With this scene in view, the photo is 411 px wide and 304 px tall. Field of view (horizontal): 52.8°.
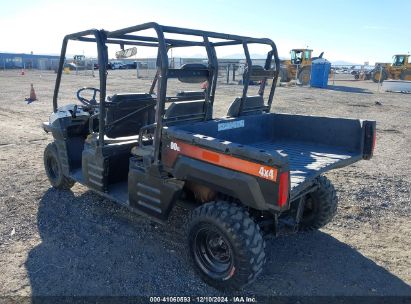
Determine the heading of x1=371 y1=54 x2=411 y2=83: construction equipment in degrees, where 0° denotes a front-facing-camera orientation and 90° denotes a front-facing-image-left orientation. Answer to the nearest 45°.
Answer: approximately 90°

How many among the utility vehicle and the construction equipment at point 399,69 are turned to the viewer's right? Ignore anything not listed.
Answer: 0

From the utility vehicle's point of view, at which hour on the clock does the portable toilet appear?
The portable toilet is roughly at 2 o'clock from the utility vehicle.

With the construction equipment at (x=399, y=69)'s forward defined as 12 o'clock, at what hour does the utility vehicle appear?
The utility vehicle is roughly at 9 o'clock from the construction equipment.

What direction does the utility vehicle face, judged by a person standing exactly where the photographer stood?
facing away from the viewer and to the left of the viewer

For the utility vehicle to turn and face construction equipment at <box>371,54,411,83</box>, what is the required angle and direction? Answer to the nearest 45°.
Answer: approximately 90° to its right

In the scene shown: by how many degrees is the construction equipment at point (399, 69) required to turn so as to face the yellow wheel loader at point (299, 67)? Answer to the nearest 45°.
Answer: approximately 45° to its left
